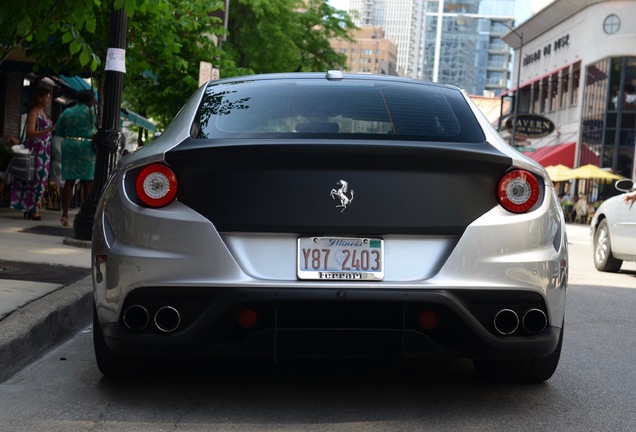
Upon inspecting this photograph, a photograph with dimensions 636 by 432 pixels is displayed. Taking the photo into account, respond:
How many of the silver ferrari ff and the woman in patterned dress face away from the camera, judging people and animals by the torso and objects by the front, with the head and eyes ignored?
1

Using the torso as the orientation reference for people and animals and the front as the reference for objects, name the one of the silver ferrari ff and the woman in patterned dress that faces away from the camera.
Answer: the silver ferrari ff

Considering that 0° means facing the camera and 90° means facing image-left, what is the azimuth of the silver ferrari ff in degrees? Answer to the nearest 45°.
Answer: approximately 180°

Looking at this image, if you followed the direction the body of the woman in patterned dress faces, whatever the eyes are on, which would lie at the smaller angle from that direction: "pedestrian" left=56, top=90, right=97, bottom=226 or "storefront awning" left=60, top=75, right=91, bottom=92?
the pedestrian

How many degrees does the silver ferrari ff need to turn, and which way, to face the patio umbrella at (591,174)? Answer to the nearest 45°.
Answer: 0° — it already faces it

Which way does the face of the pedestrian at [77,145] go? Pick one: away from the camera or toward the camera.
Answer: away from the camera
